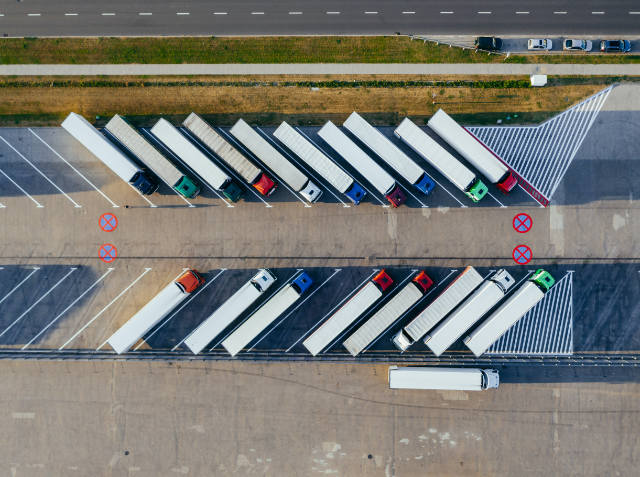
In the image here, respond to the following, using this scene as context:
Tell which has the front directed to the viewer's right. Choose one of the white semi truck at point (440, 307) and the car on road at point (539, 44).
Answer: the car on road

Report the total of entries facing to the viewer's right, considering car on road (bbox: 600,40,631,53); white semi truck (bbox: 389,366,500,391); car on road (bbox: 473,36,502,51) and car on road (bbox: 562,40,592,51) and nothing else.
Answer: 4

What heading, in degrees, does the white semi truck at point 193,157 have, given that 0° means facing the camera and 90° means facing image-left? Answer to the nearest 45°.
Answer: approximately 315°

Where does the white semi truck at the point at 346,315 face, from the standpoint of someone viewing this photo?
facing away from the viewer and to the right of the viewer

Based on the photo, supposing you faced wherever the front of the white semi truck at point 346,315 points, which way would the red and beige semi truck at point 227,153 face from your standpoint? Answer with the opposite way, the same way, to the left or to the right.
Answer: to the right

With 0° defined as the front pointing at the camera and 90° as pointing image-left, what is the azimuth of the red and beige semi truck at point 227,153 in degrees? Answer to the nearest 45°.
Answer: approximately 315°

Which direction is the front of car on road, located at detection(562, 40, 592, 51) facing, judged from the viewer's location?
facing to the right of the viewer

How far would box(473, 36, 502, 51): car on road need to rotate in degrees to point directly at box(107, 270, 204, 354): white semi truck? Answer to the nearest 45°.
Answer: approximately 180°

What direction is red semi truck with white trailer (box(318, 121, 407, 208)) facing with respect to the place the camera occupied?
facing the viewer and to the right of the viewer
